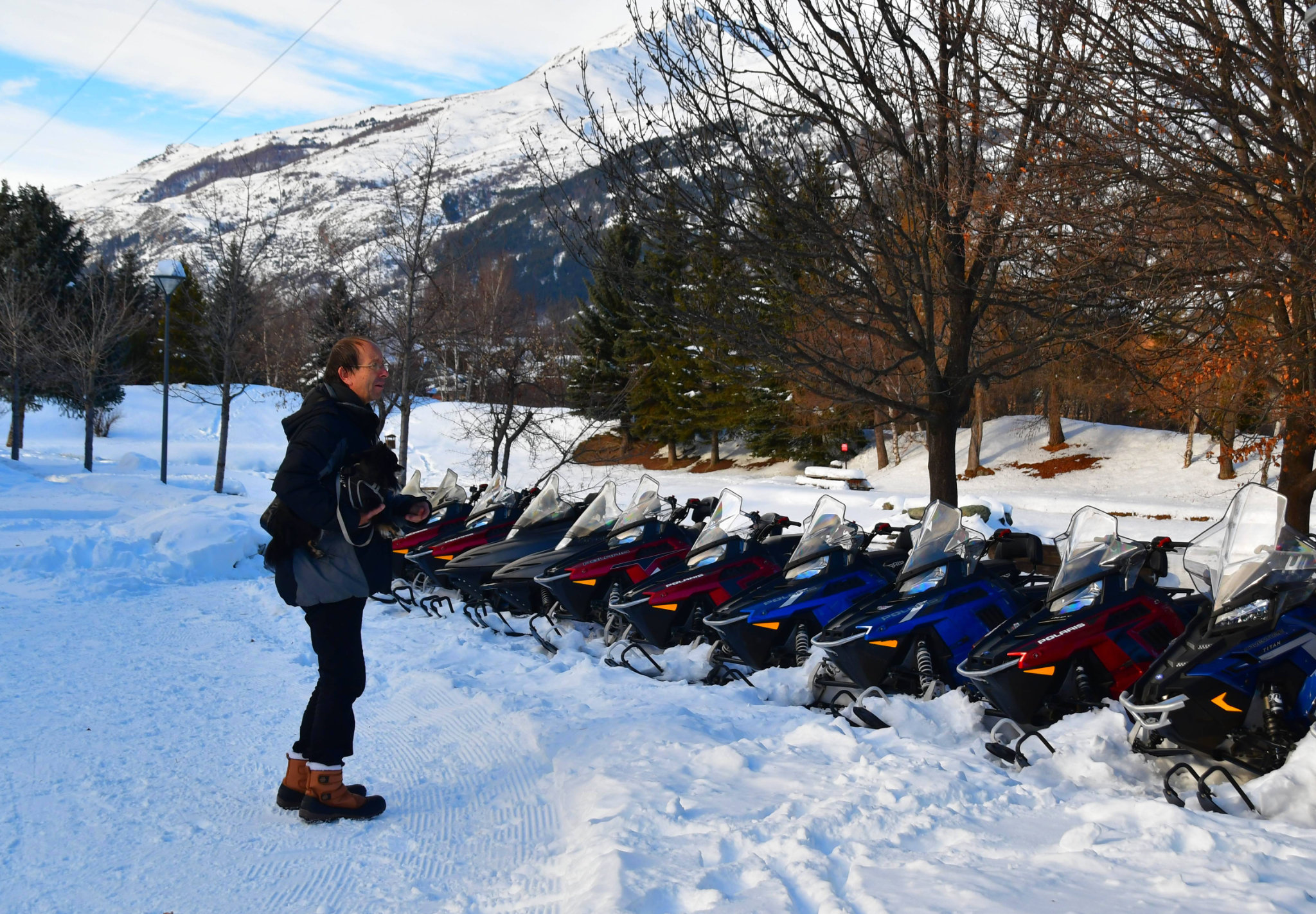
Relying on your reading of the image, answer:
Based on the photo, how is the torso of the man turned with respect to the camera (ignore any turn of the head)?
to the viewer's right

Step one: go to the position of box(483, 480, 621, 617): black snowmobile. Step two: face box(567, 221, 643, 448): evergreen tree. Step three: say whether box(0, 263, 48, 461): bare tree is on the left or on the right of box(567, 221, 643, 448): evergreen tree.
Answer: left

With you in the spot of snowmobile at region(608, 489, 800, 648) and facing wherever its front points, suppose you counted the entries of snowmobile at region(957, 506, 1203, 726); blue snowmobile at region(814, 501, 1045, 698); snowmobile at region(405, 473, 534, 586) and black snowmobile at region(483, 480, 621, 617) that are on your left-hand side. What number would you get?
2

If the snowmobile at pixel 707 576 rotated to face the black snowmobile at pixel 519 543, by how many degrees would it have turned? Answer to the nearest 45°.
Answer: approximately 90° to its right

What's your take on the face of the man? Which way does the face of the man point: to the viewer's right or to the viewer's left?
to the viewer's right

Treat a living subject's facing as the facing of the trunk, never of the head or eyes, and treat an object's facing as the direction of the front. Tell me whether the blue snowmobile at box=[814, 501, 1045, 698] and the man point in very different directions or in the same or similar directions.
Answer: very different directions

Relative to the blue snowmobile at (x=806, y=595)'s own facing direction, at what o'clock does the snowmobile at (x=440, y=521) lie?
The snowmobile is roughly at 3 o'clock from the blue snowmobile.

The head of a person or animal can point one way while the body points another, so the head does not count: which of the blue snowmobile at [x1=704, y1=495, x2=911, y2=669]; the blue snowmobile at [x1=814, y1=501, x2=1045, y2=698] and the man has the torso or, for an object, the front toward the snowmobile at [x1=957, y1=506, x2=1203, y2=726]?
the man

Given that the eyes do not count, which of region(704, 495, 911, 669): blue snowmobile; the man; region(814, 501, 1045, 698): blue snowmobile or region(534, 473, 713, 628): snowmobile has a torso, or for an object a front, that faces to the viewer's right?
the man

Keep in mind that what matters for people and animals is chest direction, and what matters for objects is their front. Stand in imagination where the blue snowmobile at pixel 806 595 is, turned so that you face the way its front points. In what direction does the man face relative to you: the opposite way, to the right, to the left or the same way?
the opposite way
